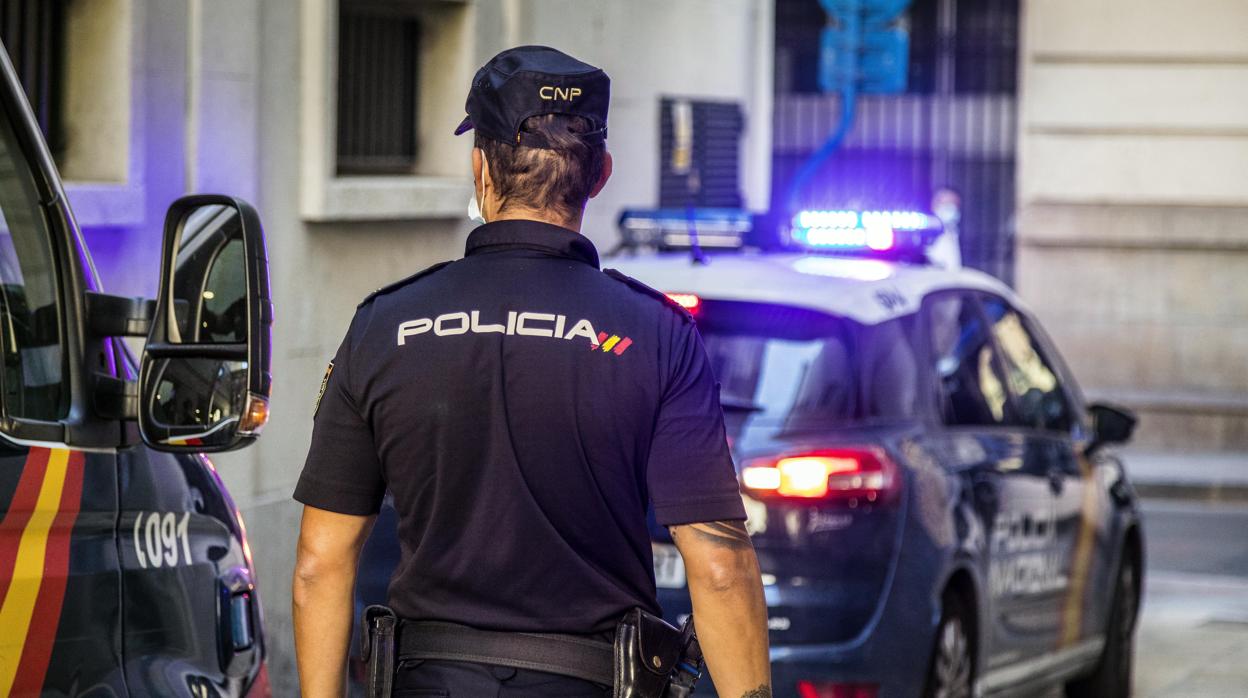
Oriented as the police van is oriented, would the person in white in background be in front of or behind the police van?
in front

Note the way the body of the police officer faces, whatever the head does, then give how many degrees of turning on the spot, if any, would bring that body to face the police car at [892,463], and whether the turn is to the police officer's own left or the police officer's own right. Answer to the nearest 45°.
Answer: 0° — they already face it

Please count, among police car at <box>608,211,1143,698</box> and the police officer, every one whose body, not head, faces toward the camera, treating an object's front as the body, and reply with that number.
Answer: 0

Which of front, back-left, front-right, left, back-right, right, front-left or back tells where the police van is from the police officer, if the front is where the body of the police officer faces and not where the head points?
left

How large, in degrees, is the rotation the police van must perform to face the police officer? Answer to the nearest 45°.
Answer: approximately 90° to its right

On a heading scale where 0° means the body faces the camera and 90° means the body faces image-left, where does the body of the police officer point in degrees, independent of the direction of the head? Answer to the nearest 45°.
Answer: approximately 180°

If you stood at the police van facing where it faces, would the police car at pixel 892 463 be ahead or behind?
ahead

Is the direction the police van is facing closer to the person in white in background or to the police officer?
the person in white in background

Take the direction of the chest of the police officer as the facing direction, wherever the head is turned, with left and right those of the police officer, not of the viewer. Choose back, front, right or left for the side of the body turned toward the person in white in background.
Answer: front

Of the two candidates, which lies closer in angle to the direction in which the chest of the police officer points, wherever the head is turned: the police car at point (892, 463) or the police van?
the police car

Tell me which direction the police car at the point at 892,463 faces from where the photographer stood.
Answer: facing away from the viewer and to the right of the viewer

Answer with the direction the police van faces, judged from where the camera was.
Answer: facing away from the viewer and to the right of the viewer

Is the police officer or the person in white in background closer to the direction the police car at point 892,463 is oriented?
the person in white in background
